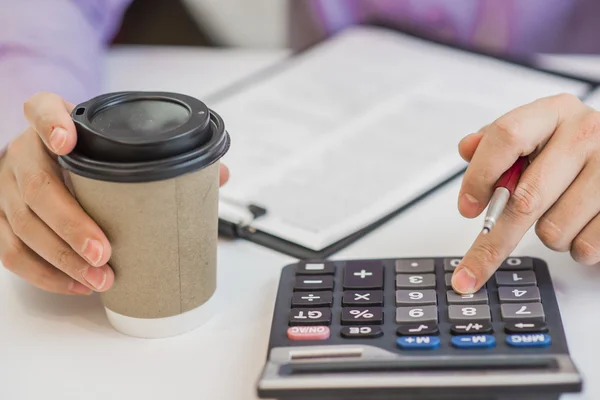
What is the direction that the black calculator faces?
away from the camera
